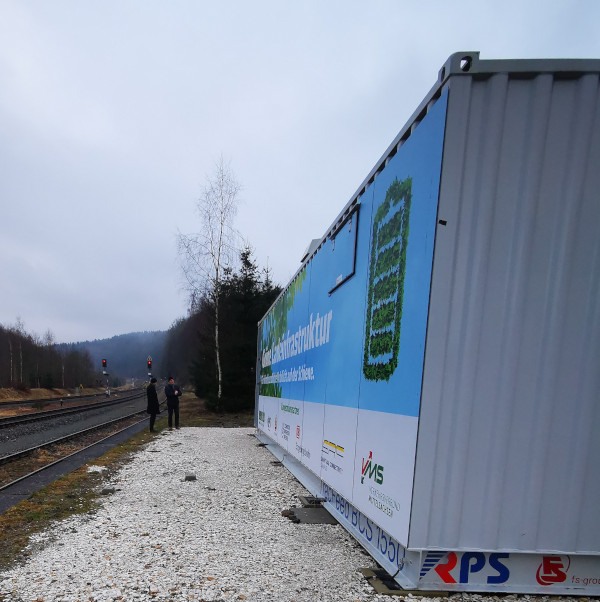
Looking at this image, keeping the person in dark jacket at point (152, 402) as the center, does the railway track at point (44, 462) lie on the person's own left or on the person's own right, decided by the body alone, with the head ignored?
on the person's own right

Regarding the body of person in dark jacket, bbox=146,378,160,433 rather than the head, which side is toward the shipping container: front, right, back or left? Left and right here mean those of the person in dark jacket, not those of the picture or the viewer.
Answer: right

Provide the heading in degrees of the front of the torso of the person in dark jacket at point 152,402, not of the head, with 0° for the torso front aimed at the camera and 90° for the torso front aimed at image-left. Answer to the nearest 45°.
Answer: approximately 270°
